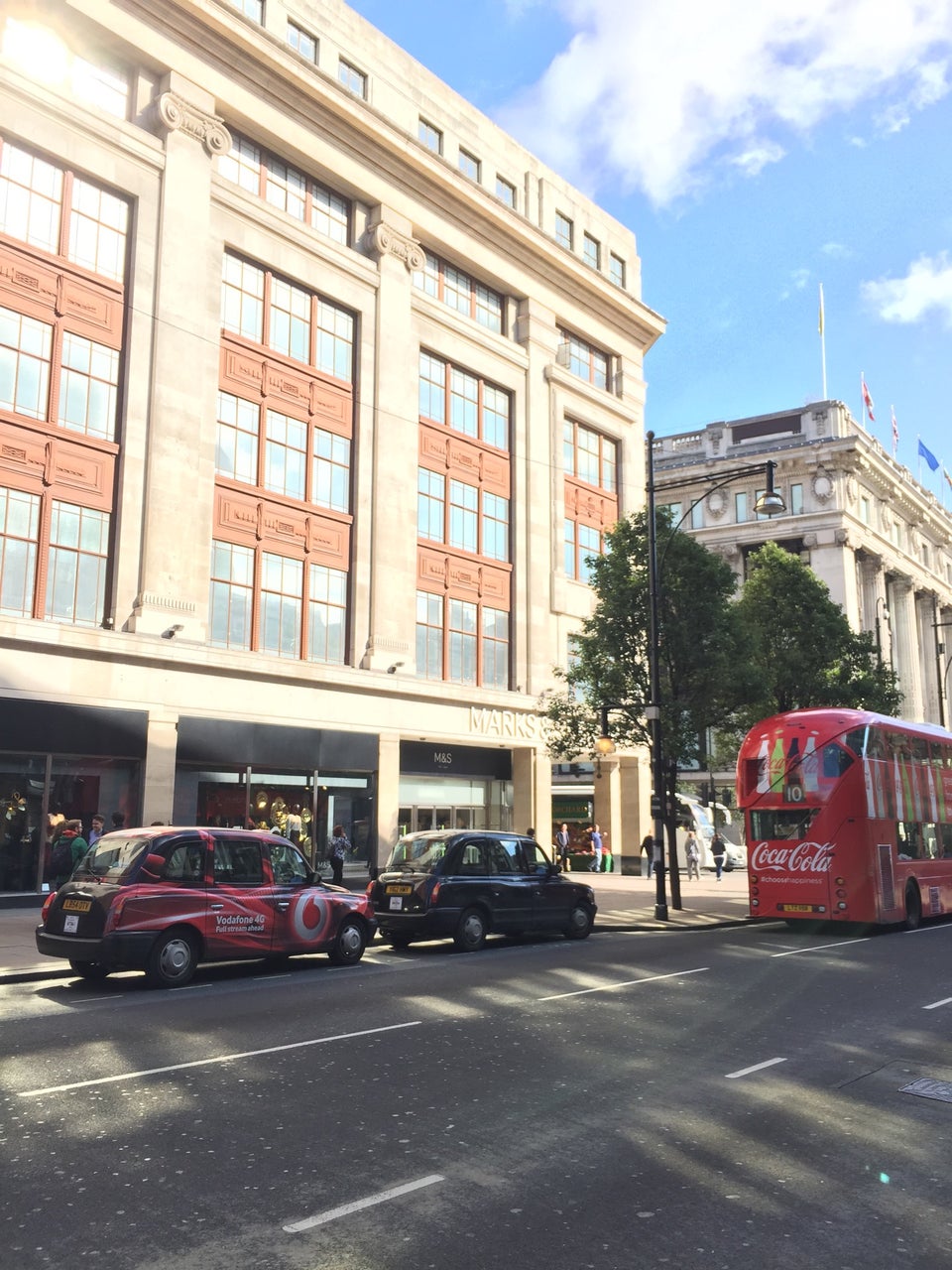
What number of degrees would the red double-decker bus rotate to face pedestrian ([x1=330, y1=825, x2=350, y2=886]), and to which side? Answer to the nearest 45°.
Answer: approximately 135° to its left

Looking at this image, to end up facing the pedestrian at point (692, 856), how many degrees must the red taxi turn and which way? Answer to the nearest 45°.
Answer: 0° — it already faces them

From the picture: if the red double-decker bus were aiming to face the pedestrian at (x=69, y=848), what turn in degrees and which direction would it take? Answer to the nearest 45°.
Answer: approximately 135° to its left

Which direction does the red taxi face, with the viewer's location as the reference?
facing away from the viewer and to the right of the viewer

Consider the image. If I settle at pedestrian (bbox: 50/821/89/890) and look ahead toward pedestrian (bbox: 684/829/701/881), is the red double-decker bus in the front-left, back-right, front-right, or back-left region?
front-right

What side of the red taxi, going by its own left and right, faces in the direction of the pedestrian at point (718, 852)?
front

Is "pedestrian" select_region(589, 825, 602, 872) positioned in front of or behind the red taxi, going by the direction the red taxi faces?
in front

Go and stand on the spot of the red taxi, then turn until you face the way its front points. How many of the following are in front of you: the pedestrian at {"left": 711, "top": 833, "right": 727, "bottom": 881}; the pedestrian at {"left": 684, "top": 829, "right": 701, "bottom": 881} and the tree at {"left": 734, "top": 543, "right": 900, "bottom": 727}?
3

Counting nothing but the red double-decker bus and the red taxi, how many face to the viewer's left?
0

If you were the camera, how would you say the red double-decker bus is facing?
facing away from the viewer and to the right of the viewer

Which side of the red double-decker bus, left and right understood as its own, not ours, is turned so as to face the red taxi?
back

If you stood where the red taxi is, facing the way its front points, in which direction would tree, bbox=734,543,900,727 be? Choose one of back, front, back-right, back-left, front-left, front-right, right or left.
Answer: front
